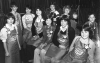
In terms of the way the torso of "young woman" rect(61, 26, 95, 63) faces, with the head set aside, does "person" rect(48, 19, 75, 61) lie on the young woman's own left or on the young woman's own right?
on the young woman's own right

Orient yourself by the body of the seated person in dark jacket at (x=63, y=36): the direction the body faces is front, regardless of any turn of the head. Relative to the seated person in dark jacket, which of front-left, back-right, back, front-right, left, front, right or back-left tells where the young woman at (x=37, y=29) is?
back-right

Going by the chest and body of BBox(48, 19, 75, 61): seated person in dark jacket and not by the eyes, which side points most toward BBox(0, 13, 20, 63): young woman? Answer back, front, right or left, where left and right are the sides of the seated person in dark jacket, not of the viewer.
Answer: right

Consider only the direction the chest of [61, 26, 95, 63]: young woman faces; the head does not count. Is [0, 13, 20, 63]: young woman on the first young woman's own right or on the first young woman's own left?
on the first young woman's own right

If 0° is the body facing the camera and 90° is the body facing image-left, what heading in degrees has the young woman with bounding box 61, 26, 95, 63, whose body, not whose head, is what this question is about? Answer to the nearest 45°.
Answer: approximately 45°

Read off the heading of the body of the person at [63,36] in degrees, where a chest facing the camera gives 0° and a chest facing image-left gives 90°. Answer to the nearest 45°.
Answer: approximately 0°

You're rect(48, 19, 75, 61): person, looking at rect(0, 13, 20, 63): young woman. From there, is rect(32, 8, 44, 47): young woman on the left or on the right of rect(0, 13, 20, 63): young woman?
right
